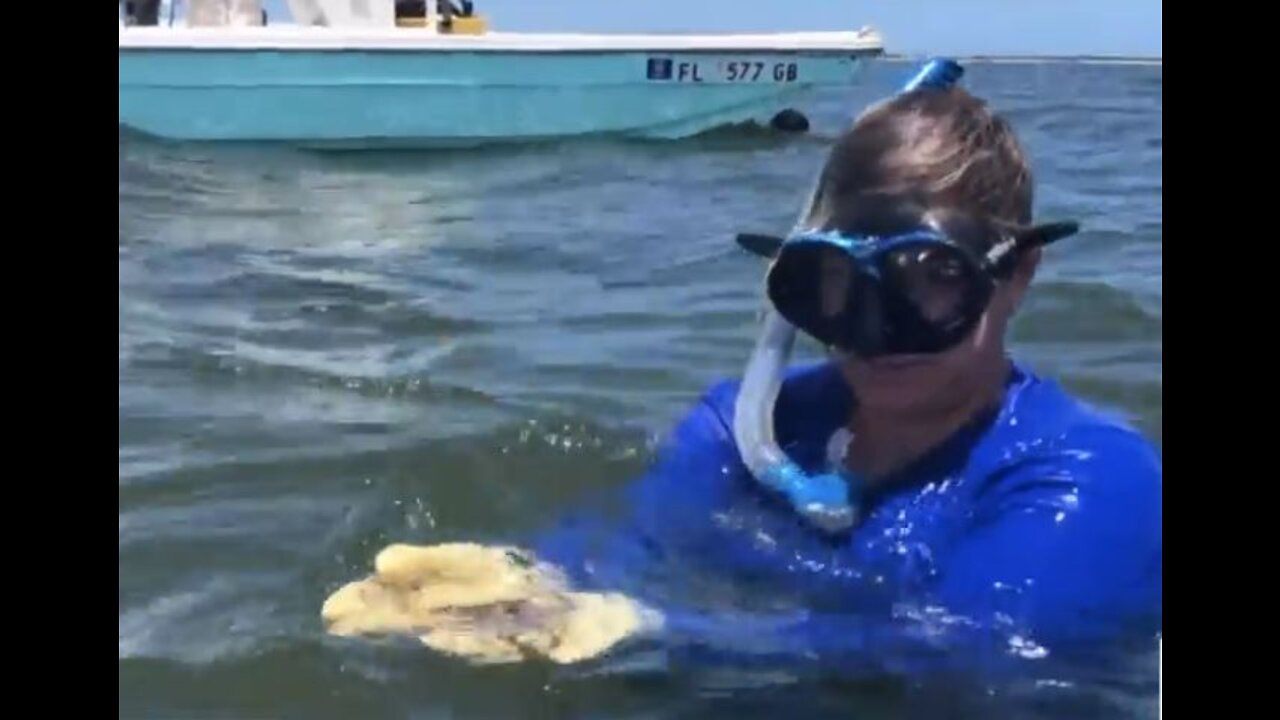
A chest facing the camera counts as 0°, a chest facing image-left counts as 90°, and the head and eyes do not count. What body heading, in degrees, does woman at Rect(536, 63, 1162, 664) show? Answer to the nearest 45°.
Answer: approximately 45°

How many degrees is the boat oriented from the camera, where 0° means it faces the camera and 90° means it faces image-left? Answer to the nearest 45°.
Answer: approximately 270°

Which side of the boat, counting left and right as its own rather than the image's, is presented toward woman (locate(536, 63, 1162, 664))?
right

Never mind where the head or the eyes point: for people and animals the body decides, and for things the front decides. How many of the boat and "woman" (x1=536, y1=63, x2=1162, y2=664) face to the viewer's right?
1
